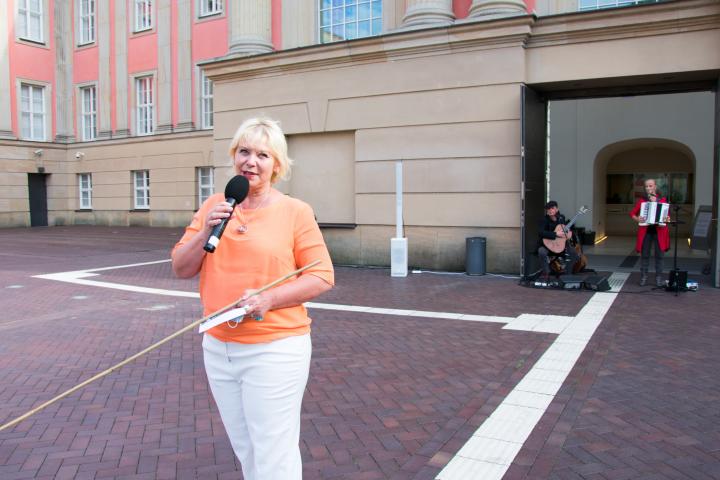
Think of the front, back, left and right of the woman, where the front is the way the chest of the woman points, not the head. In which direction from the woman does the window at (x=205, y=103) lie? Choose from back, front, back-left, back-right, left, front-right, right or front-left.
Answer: back-right

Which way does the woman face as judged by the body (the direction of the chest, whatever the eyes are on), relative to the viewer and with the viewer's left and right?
facing the viewer and to the left of the viewer

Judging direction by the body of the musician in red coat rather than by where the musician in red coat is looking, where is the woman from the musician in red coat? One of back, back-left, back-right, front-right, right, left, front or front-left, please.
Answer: front

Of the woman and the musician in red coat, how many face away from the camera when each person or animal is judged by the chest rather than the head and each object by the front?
0

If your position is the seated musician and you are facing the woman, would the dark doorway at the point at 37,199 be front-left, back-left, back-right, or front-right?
back-right

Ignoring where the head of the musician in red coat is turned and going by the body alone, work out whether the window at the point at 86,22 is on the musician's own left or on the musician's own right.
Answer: on the musician's own right

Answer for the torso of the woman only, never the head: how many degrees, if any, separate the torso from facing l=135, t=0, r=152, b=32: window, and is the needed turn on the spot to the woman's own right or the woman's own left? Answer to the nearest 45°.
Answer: approximately 135° to the woman's own right

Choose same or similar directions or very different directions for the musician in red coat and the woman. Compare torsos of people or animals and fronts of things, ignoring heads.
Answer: same or similar directions

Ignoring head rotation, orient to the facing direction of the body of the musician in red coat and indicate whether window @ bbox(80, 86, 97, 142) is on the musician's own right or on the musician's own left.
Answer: on the musician's own right

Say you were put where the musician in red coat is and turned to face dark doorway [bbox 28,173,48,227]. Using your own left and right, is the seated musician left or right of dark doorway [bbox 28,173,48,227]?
left

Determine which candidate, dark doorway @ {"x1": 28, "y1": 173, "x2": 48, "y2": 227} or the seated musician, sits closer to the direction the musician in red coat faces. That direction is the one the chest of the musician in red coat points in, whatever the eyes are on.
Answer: the seated musician

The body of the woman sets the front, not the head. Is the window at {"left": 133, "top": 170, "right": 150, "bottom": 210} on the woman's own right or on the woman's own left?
on the woman's own right

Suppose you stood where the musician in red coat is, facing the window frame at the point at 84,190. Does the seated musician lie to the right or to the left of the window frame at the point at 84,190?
left

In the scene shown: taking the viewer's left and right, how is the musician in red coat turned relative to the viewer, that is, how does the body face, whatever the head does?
facing the viewer
